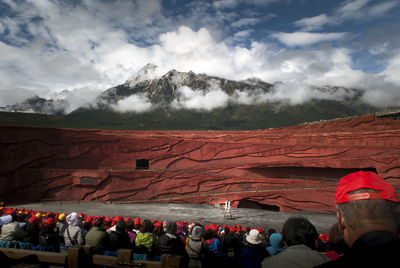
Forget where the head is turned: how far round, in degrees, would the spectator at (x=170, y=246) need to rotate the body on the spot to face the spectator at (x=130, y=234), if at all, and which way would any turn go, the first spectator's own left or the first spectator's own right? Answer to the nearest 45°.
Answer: approximately 45° to the first spectator's own left

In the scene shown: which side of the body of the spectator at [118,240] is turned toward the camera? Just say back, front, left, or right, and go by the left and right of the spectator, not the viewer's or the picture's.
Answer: back

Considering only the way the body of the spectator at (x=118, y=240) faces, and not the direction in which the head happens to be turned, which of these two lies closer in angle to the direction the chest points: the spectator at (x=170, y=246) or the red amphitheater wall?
the red amphitheater wall

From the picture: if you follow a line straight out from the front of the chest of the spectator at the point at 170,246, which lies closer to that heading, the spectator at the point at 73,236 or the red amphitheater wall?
the red amphitheater wall

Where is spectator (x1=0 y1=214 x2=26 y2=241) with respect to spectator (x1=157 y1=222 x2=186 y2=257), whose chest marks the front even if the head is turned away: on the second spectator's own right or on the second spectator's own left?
on the second spectator's own left

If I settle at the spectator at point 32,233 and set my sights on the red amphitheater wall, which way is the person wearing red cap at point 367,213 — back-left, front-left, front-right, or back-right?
back-right

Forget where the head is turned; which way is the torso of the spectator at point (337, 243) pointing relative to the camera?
away from the camera

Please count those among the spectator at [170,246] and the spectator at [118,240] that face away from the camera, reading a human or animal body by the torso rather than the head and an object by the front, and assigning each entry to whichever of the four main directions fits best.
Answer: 2

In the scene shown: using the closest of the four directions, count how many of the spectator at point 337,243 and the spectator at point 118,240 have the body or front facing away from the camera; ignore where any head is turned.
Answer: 2

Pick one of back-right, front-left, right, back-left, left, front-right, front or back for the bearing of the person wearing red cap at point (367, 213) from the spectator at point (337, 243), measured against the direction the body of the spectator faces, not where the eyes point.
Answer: back

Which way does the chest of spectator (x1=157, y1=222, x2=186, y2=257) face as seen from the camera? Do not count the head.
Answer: away from the camera

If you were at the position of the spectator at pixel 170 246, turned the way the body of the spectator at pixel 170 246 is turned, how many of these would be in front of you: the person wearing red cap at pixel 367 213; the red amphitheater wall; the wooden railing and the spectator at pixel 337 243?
1

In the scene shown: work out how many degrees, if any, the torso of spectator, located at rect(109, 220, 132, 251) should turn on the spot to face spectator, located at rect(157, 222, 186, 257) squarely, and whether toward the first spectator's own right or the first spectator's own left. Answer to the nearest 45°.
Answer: approximately 135° to the first spectator's own right
